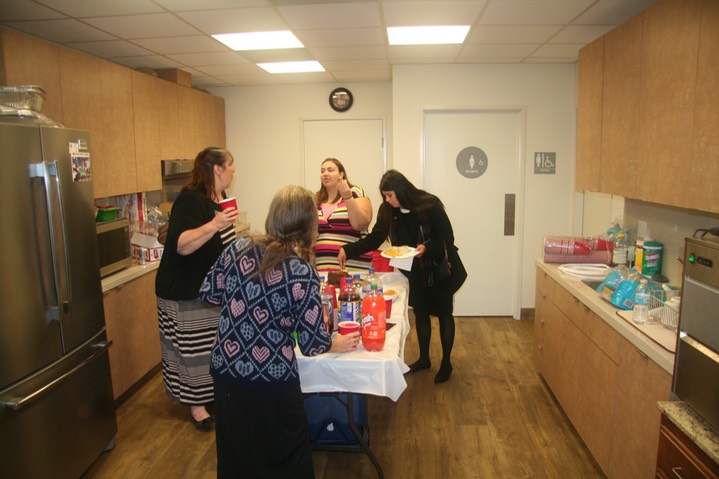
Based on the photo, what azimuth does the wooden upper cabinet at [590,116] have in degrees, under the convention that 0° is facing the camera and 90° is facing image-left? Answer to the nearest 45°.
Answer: approximately 45°

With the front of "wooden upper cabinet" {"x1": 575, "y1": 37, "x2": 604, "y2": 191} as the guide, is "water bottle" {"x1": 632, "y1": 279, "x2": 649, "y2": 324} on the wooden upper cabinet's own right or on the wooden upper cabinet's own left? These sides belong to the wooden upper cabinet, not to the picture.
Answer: on the wooden upper cabinet's own left

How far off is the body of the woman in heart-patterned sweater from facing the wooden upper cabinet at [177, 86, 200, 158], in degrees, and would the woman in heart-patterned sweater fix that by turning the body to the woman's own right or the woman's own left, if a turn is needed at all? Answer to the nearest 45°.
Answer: approximately 45° to the woman's own left

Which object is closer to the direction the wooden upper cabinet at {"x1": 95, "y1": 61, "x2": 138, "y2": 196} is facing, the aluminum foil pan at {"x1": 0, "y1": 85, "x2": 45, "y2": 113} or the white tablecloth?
the white tablecloth

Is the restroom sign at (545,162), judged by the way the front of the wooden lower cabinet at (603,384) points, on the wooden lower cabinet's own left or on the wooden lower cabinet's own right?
on the wooden lower cabinet's own right

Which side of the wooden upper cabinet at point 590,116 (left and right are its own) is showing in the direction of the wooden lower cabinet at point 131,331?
front

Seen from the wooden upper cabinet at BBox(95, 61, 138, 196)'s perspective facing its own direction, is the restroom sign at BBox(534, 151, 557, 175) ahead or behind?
ahead

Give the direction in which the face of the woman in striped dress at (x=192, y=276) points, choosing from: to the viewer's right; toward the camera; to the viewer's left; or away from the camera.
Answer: to the viewer's right

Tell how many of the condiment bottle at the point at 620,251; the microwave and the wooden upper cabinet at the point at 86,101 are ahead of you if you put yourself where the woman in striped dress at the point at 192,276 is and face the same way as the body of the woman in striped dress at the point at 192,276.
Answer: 1

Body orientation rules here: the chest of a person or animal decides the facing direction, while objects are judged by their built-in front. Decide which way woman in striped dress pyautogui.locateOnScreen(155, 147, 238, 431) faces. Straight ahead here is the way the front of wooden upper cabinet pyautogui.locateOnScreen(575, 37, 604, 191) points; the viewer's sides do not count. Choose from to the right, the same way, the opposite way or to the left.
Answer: the opposite way

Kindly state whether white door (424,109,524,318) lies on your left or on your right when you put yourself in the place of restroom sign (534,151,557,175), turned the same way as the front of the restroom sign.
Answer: on your right

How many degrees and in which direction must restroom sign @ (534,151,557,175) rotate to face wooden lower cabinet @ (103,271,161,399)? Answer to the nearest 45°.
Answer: approximately 45° to its right

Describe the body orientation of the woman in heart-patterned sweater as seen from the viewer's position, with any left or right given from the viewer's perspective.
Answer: facing away from the viewer and to the right of the viewer

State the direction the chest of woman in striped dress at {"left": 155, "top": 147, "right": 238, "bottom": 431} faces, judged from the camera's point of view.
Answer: to the viewer's right

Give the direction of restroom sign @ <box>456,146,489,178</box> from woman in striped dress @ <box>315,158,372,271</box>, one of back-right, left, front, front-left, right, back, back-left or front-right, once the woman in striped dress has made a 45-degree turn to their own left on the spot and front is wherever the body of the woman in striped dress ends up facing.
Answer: back-left
